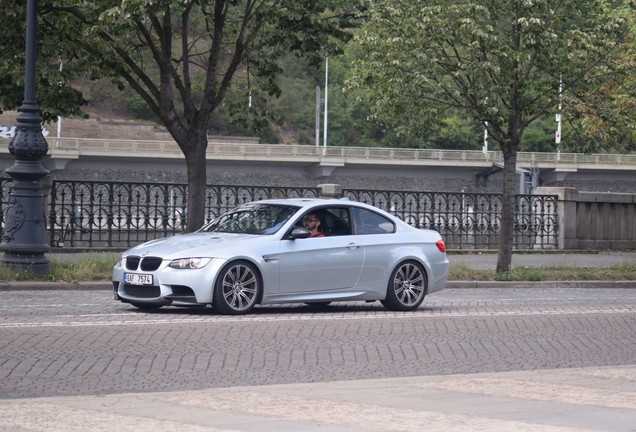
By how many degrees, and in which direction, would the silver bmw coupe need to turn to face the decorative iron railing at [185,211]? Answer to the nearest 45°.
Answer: approximately 135° to its right

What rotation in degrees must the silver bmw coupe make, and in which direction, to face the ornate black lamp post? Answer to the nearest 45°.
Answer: approximately 90° to its right

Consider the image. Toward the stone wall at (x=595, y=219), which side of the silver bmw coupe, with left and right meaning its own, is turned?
back

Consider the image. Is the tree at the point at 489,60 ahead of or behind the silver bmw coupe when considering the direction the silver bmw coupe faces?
behind

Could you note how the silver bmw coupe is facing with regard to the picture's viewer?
facing the viewer and to the left of the viewer
